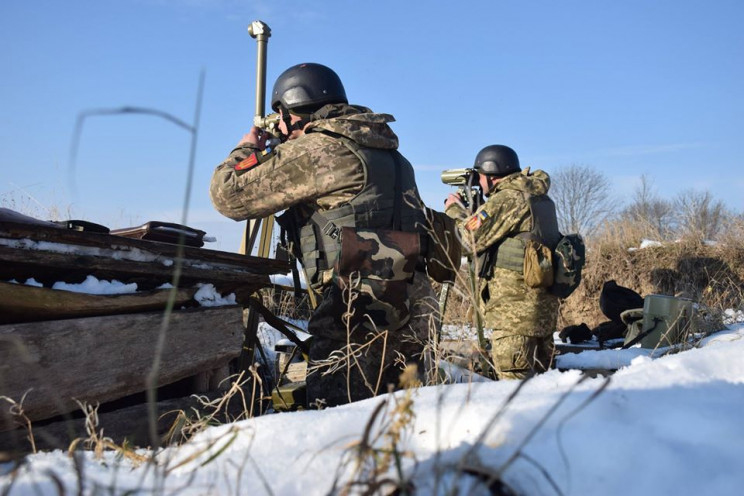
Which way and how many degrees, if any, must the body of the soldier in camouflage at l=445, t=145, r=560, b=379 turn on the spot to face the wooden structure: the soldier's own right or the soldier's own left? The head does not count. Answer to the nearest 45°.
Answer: approximately 45° to the soldier's own left

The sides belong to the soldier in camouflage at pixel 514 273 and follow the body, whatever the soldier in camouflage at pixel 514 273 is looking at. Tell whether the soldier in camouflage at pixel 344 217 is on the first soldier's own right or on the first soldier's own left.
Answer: on the first soldier's own left

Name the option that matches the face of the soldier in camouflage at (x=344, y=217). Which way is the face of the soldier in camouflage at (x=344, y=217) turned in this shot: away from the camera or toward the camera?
away from the camera
